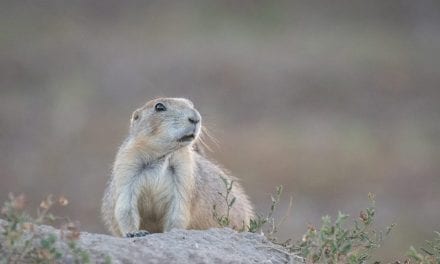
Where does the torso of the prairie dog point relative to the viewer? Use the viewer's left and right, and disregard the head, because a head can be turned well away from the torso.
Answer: facing the viewer and to the left of the viewer

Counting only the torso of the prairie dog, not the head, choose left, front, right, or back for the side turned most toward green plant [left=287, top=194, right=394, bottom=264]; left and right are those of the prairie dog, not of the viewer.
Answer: left

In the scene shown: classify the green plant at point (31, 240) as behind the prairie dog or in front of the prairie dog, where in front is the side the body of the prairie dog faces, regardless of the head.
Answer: in front

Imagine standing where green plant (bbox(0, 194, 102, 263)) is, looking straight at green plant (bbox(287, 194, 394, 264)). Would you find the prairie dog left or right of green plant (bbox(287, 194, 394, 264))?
left
